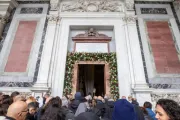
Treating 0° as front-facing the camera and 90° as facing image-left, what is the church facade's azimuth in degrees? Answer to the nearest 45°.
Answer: approximately 0°
